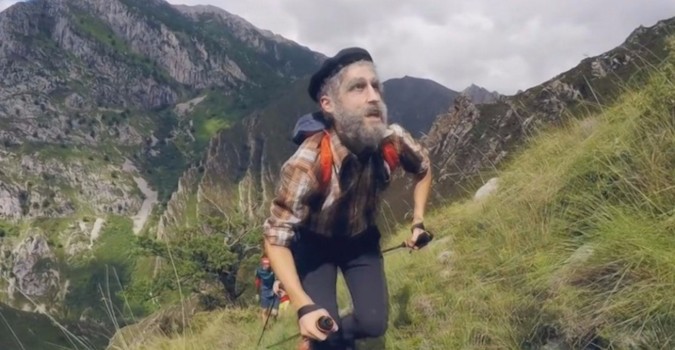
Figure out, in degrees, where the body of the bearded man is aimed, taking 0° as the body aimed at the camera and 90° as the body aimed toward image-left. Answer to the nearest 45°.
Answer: approximately 315°

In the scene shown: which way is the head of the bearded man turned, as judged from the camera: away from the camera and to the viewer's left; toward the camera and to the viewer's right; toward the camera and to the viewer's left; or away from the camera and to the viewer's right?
toward the camera and to the viewer's right
